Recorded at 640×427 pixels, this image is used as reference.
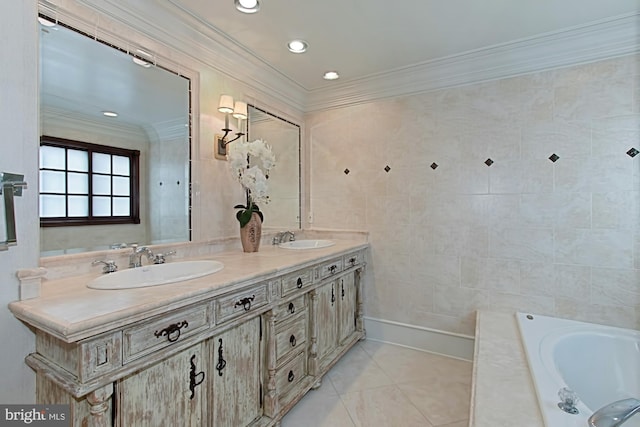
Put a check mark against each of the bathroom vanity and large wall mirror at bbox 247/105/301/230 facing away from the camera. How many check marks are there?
0

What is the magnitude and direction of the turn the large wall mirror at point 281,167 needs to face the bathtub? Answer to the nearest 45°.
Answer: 0° — it already faces it

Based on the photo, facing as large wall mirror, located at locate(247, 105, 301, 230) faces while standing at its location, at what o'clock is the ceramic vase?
The ceramic vase is roughly at 2 o'clock from the large wall mirror.

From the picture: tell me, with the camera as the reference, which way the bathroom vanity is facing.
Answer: facing the viewer and to the right of the viewer

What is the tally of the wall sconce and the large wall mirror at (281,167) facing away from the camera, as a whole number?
0

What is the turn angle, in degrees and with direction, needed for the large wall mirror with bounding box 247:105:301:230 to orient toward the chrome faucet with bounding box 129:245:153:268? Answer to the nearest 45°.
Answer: approximately 90° to its right
